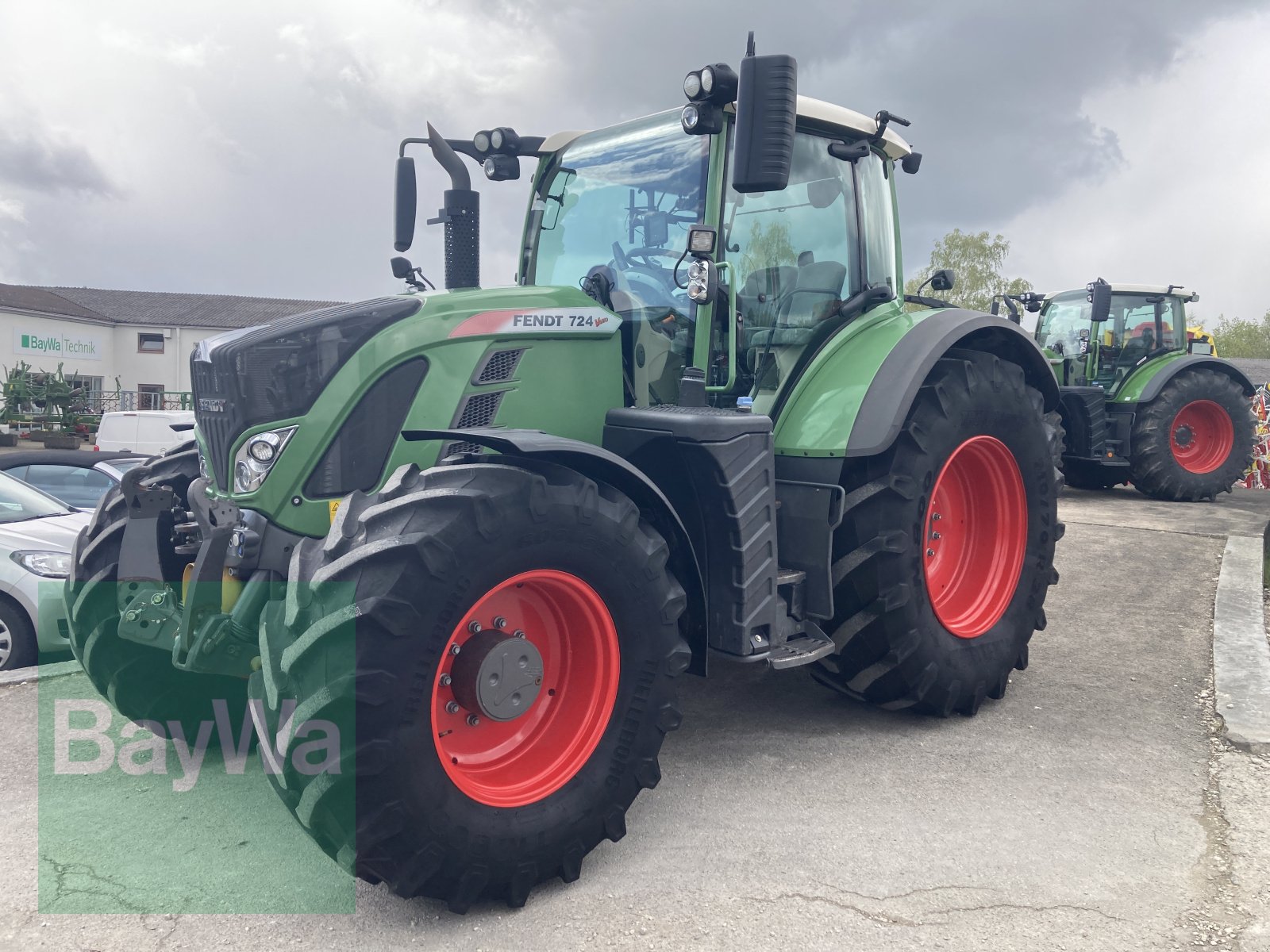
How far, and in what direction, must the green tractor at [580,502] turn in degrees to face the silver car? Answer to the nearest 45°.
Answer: approximately 90° to its right

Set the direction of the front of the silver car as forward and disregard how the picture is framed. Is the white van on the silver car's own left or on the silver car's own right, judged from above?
on the silver car's own left

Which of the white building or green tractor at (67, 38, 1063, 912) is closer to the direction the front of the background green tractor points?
the green tractor

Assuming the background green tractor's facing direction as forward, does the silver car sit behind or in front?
in front

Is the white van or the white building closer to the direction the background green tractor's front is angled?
the white van

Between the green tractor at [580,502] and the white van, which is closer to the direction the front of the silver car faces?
the green tractor

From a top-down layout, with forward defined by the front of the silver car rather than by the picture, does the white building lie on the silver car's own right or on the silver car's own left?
on the silver car's own left

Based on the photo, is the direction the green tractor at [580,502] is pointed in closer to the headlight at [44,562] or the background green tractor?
the headlight

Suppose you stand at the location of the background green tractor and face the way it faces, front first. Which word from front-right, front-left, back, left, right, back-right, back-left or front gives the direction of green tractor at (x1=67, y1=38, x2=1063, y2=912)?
front-left

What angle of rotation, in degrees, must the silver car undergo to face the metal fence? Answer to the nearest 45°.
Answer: approximately 135° to its left

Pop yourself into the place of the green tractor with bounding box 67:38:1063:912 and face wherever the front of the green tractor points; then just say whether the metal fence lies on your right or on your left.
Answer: on your right
